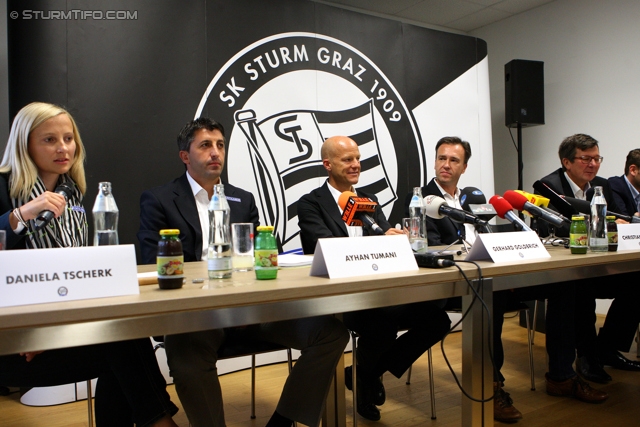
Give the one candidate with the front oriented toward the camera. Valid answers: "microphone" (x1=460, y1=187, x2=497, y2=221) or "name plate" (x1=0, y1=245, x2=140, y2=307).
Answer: the name plate

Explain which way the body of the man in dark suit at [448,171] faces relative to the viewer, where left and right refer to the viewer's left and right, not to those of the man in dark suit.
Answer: facing the viewer and to the right of the viewer

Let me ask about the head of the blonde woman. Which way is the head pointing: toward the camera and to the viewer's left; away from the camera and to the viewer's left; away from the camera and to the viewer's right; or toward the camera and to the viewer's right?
toward the camera and to the viewer's right

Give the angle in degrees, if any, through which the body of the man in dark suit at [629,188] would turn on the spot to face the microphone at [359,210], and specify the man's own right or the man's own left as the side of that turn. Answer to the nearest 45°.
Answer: approximately 45° to the man's own right

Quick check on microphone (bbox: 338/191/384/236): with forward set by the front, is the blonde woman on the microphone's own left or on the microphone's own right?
on the microphone's own left

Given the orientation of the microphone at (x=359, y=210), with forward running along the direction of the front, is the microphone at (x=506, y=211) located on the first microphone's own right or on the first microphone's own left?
on the first microphone's own right

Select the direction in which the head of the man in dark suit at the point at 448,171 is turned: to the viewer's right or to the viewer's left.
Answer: to the viewer's left

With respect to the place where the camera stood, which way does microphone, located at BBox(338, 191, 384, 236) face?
facing away from the viewer and to the left of the viewer

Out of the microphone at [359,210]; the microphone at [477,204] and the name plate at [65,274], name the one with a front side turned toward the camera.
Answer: the name plate

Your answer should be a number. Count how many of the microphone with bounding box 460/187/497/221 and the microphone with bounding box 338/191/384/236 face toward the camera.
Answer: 0

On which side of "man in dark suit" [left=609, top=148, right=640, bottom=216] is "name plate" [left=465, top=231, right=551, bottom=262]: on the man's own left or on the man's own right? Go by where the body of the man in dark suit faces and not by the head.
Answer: on the man's own right

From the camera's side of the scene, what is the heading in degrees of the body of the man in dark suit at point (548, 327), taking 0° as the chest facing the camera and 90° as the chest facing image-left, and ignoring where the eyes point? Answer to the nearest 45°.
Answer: approximately 315°

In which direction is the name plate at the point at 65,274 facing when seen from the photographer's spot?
facing the viewer

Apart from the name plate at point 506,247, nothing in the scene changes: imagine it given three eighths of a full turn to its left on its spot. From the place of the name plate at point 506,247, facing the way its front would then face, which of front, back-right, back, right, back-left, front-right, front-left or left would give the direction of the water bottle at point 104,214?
back-left

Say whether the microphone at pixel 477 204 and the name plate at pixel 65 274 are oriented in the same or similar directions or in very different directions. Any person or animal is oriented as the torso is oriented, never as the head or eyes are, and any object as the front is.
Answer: very different directions
